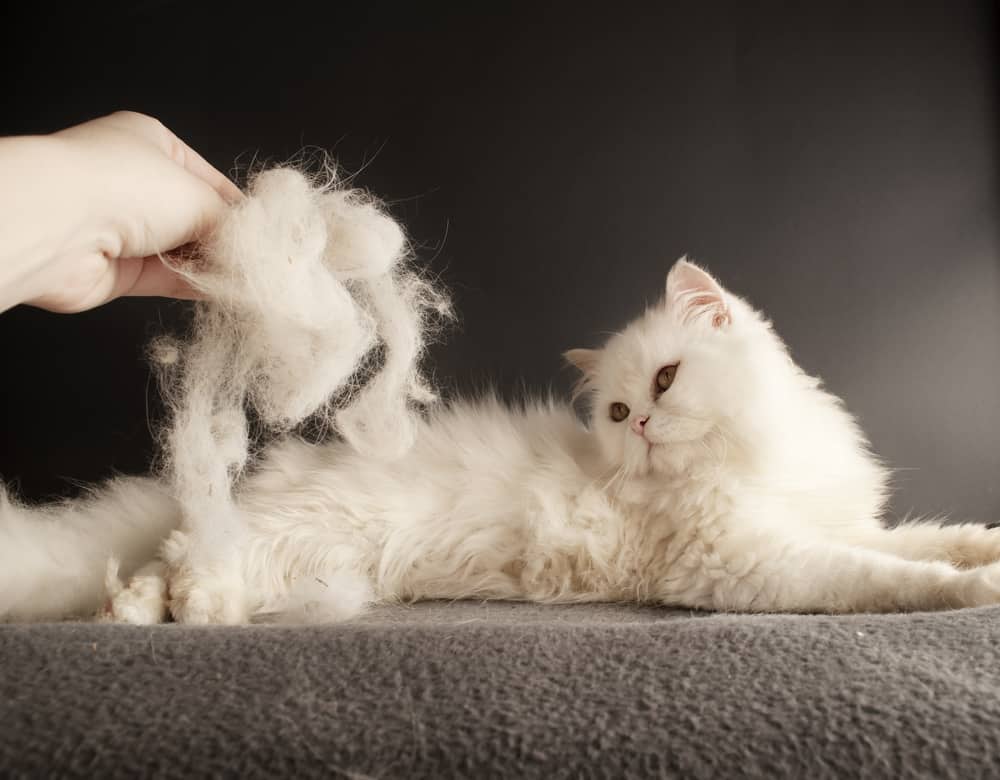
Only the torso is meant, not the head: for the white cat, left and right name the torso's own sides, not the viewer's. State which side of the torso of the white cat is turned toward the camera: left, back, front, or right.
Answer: right
